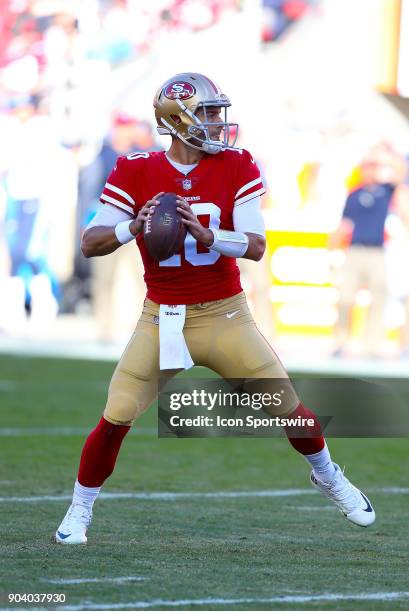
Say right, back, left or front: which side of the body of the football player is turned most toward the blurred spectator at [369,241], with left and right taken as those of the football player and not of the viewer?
back

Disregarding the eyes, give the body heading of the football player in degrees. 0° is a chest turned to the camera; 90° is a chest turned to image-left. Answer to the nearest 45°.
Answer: approximately 0°

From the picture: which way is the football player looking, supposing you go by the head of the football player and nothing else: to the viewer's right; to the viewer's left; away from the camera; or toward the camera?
to the viewer's right

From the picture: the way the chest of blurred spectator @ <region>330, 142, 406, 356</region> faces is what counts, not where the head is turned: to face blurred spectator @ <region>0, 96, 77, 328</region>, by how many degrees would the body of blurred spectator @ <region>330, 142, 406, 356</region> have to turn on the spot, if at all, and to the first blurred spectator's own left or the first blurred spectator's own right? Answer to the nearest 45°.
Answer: approximately 135° to the first blurred spectator's own right

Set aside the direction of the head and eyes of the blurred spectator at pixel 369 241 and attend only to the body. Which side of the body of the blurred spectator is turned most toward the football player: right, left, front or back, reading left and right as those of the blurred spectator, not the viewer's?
front

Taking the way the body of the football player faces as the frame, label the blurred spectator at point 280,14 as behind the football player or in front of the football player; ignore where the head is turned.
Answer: behind

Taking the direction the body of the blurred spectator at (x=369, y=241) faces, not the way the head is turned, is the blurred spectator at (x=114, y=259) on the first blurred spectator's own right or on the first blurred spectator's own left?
on the first blurred spectator's own right

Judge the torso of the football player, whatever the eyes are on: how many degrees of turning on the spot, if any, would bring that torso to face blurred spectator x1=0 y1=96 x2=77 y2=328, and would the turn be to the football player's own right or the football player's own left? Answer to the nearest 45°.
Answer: approximately 180°

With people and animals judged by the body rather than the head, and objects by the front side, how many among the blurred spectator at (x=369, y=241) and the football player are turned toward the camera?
2
